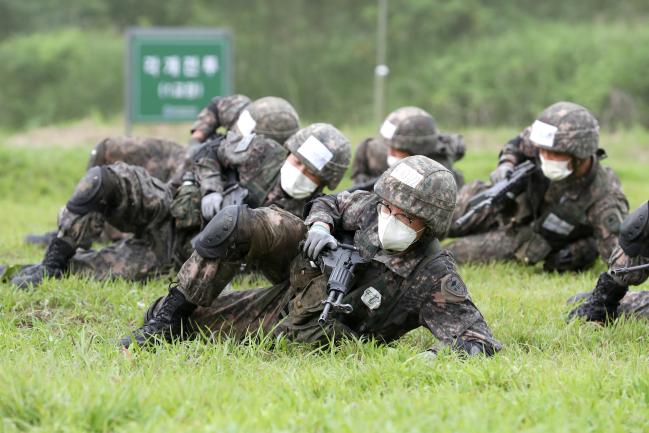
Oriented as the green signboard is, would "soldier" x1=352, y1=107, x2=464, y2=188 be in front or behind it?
in front

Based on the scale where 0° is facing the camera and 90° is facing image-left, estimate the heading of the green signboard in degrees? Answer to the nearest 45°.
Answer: approximately 0°

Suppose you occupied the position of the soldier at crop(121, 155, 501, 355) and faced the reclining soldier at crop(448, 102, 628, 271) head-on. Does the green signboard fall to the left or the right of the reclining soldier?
left

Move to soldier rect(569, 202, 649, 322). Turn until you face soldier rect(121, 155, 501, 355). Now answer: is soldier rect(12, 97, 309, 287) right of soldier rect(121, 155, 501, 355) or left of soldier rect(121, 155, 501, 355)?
right

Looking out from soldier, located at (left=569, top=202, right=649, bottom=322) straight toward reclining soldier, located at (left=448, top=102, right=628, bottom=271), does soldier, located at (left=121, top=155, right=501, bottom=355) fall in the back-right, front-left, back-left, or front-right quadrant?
back-left

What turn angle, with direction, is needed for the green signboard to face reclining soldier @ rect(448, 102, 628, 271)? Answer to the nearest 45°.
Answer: approximately 45° to its left

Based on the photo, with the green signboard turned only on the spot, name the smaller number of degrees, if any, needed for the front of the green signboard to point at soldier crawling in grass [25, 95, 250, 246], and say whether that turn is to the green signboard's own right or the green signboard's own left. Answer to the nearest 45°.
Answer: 0° — it already faces them

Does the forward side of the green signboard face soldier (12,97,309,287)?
yes

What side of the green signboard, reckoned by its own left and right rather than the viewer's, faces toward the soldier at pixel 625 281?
front
